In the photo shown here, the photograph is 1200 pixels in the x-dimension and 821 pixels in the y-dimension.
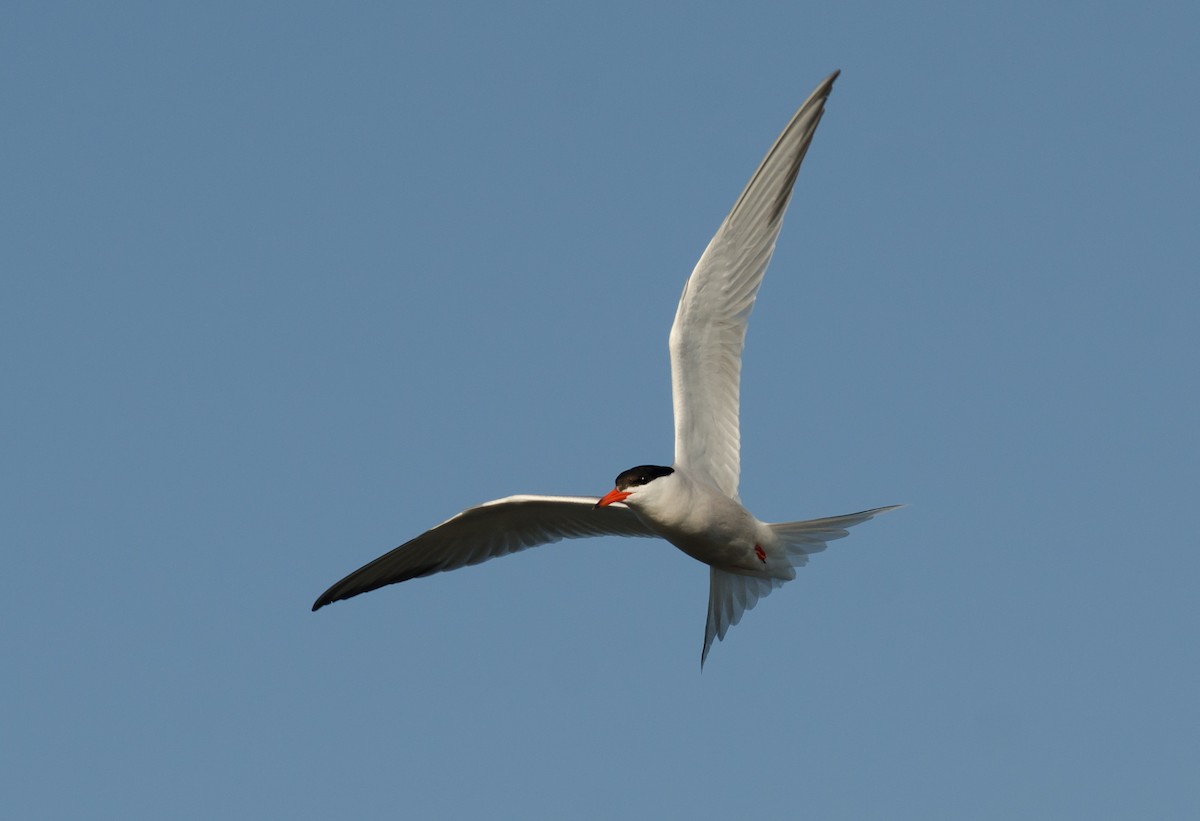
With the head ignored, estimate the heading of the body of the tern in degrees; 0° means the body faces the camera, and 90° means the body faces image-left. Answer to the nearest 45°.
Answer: approximately 45°
